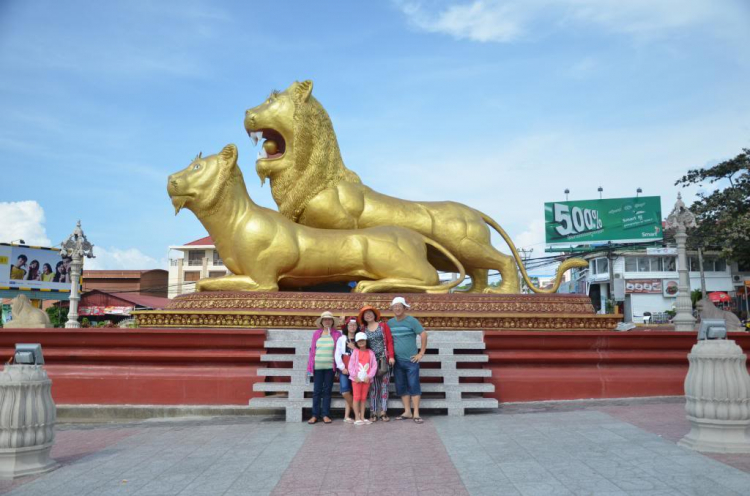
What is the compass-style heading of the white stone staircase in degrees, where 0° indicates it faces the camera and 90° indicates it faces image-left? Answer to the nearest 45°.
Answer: approximately 0°

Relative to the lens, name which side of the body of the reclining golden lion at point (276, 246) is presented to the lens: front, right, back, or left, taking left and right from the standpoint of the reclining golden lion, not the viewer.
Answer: left

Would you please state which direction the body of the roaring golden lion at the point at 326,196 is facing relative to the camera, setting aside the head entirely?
to the viewer's left

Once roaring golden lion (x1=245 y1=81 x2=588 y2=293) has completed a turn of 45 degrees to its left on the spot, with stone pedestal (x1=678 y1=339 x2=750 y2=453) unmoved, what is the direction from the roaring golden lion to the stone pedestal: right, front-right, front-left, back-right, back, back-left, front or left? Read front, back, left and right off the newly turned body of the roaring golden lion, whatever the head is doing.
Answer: left

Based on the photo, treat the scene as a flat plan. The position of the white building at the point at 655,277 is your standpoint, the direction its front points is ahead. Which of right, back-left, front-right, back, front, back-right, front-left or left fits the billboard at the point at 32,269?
front-right

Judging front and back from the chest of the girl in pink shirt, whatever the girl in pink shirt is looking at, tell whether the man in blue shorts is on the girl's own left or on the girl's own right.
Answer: on the girl's own left

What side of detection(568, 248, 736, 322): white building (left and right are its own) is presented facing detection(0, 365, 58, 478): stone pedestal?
front

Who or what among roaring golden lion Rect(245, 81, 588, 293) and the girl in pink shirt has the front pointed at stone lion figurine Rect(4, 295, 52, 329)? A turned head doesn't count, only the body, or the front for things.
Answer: the roaring golden lion

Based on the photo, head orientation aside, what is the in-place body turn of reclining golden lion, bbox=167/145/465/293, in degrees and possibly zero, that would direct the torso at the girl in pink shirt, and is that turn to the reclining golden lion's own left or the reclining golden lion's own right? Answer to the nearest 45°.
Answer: approximately 135° to the reclining golden lion's own left

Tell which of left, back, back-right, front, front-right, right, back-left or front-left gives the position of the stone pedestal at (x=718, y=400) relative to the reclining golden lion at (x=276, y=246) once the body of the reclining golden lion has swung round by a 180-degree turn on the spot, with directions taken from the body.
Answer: front-right

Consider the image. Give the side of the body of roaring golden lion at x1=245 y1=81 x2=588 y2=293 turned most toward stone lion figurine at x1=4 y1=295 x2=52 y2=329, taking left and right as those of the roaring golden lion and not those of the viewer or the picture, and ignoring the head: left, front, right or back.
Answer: front

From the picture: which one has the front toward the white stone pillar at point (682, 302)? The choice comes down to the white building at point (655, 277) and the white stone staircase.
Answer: the white building
